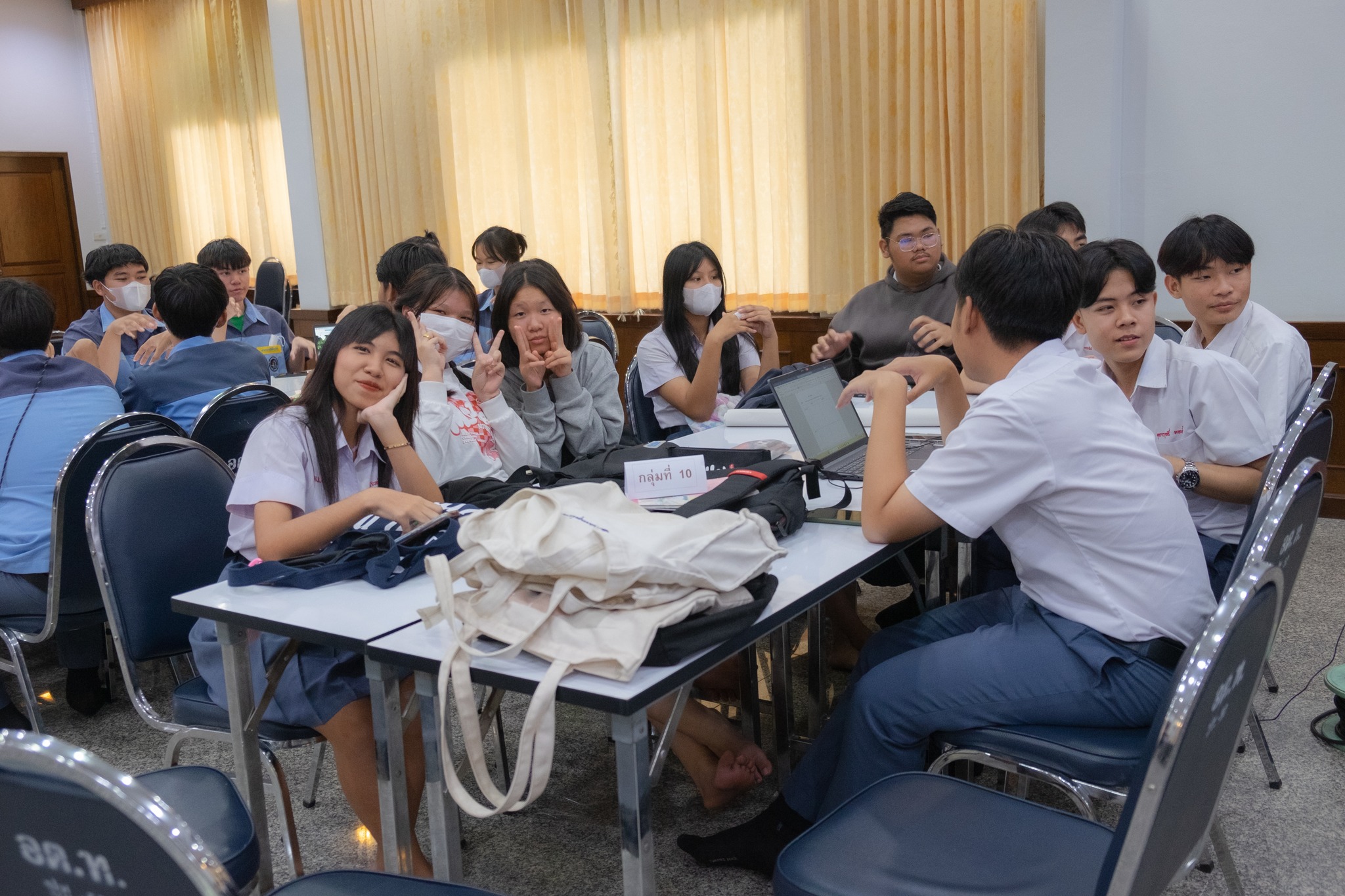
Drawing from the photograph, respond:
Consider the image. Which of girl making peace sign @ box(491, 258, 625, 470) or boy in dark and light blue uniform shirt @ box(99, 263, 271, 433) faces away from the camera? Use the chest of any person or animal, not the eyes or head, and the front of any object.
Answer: the boy in dark and light blue uniform shirt

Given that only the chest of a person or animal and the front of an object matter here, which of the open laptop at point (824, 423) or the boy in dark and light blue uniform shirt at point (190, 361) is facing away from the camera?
the boy in dark and light blue uniform shirt

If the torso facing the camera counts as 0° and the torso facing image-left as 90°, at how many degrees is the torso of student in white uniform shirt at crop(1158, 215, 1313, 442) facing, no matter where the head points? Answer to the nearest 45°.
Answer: approximately 45°

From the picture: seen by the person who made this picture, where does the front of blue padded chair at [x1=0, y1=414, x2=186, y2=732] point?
facing away from the viewer and to the left of the viewer

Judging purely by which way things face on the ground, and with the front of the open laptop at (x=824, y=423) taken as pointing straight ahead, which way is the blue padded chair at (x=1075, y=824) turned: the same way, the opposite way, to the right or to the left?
the opposite way

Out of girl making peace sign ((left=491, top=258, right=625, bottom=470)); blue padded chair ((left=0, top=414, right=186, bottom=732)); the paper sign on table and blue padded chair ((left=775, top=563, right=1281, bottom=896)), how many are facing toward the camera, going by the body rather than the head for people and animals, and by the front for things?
2

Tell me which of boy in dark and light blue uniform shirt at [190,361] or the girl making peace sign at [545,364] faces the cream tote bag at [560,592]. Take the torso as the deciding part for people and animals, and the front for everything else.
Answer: the girl making peace sign

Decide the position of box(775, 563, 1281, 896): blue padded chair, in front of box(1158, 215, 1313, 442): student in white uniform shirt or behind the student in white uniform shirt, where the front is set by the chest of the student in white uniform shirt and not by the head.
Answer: in front

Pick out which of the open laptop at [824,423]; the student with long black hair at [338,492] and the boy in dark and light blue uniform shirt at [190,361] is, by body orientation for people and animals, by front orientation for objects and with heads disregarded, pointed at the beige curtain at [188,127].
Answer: the boy in dark and light blue uniform shirt

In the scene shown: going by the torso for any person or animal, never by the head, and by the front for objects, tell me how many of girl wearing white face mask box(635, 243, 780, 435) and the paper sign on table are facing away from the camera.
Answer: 0
